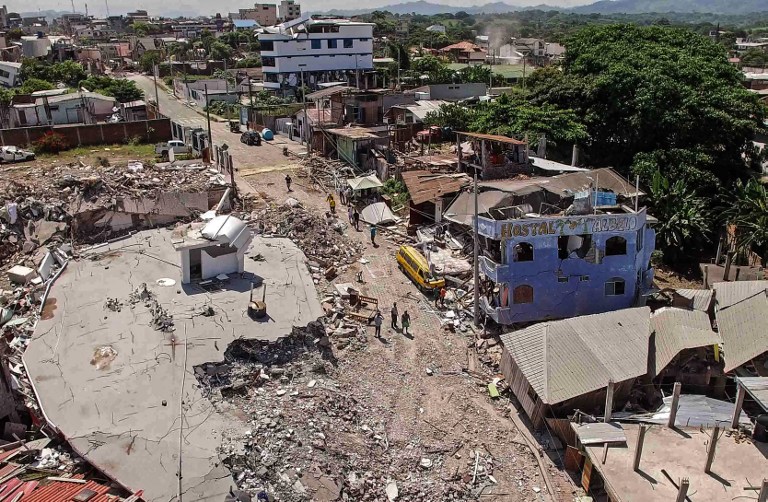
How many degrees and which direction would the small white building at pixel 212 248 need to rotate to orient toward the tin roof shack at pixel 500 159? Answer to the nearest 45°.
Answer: approximately 135° to its left

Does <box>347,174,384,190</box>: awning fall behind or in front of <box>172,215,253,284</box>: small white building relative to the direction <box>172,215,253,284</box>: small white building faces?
behind

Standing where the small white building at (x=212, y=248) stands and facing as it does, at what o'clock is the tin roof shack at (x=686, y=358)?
The tin roof shack is roughly at 10 o'clock from the small white building.

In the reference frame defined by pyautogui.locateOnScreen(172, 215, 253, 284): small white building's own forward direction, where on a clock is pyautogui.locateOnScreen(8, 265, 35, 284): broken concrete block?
The broken concrete block is roughly at 4 o'clock from the small white building.

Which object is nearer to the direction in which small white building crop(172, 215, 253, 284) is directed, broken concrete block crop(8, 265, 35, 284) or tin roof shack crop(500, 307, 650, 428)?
the tin roof shack

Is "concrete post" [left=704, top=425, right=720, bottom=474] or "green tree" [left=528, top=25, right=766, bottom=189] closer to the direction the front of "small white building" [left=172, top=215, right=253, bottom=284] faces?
the concrete post

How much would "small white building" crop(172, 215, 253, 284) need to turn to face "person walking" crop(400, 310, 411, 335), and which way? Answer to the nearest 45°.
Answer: approximately 90° to its left

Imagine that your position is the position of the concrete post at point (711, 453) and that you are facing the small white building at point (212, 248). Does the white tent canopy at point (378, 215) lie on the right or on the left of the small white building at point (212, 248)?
right

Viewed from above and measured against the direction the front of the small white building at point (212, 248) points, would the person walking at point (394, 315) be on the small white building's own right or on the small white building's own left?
on the small white building's own left

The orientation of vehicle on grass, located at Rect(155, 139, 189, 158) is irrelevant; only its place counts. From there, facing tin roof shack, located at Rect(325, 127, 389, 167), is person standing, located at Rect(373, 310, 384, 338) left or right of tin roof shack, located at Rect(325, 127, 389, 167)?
right

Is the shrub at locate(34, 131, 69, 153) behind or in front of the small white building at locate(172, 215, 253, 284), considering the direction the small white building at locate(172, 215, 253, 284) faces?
behind

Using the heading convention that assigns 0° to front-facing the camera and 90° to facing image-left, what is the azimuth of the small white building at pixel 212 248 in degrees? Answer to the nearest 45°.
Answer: approximately 0°
